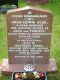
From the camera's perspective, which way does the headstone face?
toward the camera
